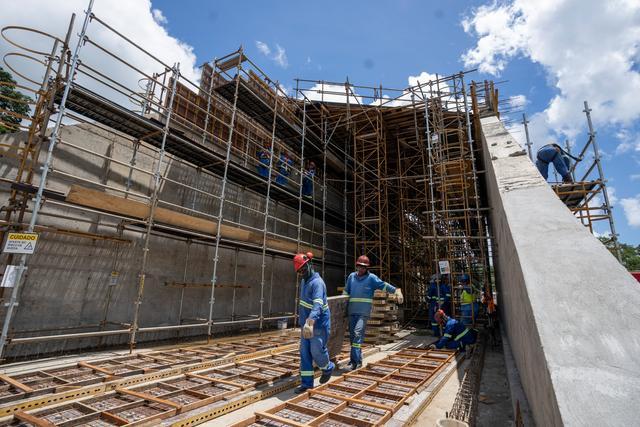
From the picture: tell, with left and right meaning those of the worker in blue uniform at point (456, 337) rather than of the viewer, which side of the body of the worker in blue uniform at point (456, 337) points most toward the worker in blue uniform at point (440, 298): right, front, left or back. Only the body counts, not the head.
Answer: right

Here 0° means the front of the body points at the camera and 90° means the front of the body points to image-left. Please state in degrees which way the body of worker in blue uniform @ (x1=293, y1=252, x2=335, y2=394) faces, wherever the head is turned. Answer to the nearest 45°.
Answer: approximately 45°

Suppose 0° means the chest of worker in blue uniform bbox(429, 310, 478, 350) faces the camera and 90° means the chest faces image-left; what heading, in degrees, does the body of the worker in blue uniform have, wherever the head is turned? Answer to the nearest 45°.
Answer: approximately 90°

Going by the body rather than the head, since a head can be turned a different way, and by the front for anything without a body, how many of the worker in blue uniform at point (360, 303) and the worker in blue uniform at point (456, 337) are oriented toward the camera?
1

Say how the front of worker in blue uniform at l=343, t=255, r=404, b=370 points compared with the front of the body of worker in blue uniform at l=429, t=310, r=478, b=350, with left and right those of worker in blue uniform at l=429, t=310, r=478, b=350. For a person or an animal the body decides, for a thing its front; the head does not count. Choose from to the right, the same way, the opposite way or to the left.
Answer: to the left

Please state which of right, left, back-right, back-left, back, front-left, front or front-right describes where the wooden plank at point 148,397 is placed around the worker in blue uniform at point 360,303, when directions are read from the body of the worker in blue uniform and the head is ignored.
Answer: front-right
